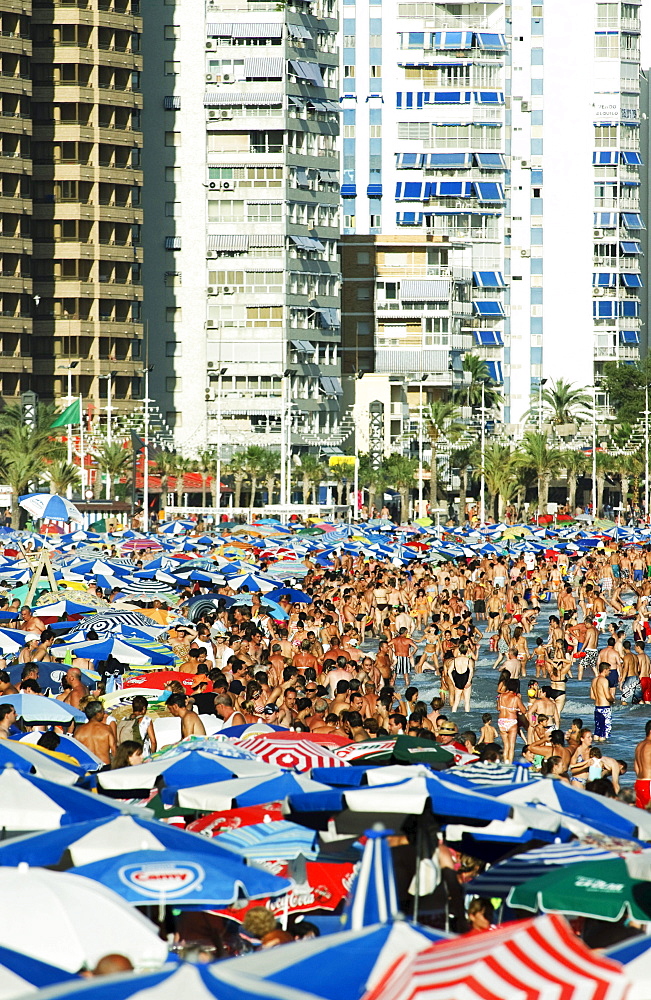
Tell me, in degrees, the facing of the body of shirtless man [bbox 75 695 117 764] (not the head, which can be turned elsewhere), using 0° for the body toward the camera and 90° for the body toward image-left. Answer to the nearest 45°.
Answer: approximately 180°

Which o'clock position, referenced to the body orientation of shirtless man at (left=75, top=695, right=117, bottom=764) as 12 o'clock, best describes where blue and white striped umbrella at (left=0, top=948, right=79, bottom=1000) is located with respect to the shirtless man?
The blue and white striped umbrella is roughly at 6 o'clock from the shirtless man.

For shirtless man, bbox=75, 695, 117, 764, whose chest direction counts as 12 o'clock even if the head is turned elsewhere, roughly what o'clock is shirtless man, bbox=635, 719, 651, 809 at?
shirtless man, bbox=635, 719, 651, 809 is roughly at 3 o'clock from shirtless man, bbox=75, 695, 117, 764.

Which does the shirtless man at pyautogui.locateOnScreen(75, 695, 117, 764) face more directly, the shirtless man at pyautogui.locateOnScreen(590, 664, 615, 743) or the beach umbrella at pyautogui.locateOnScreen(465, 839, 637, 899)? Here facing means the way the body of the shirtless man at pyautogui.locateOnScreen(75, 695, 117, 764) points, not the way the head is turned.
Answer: the shirtless man

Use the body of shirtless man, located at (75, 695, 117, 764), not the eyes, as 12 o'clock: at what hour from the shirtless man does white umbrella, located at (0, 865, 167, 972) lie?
The white umbrella is roughly at 6 o'clock from the shirtless man.

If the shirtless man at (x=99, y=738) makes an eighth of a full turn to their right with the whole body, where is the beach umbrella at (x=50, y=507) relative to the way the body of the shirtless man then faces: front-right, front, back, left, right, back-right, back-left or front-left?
front-left

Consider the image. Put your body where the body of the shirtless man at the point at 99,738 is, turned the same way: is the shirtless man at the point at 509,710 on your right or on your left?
on your right

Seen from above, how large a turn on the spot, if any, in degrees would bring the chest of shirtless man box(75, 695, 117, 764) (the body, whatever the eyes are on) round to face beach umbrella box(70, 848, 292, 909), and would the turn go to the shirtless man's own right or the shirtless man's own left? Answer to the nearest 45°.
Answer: approximately 180°

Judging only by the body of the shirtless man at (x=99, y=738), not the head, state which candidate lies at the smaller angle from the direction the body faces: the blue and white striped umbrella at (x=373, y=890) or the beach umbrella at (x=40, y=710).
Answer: the beach umbrella
